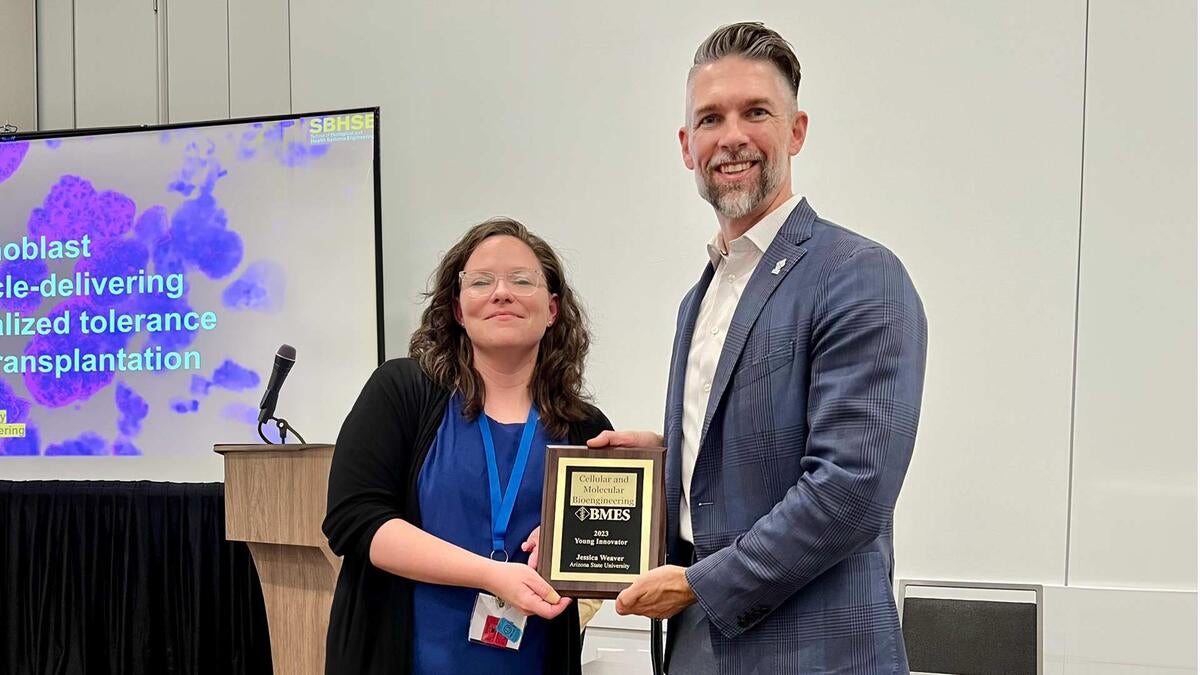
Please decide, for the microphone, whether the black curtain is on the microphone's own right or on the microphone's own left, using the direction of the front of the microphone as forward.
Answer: on the microphone's own left

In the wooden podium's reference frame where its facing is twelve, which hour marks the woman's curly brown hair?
The woman's curly brown hair is roughly at 10 o'clock from the wooden podium.

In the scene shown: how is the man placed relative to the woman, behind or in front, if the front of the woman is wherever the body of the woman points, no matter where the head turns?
in front

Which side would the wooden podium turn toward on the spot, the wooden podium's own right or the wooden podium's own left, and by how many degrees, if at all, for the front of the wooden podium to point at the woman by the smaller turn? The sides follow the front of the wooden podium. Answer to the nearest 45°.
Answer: approximately 45° to the wooden podium's own left

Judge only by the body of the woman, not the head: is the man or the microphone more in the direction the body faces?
the man

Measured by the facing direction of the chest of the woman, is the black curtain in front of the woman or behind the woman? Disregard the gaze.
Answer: behind

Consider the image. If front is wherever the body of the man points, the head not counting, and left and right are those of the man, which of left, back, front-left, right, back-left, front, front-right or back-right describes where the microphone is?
right

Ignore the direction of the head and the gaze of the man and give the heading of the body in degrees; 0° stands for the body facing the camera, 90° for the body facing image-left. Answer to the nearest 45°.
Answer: approximately 45°

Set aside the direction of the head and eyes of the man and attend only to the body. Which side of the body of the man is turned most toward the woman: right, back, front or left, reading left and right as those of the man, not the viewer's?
right

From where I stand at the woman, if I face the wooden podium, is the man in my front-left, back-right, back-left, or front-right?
back-right

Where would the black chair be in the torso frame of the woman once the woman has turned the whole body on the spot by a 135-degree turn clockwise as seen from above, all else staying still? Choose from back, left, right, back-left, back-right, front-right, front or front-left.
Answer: back-right
